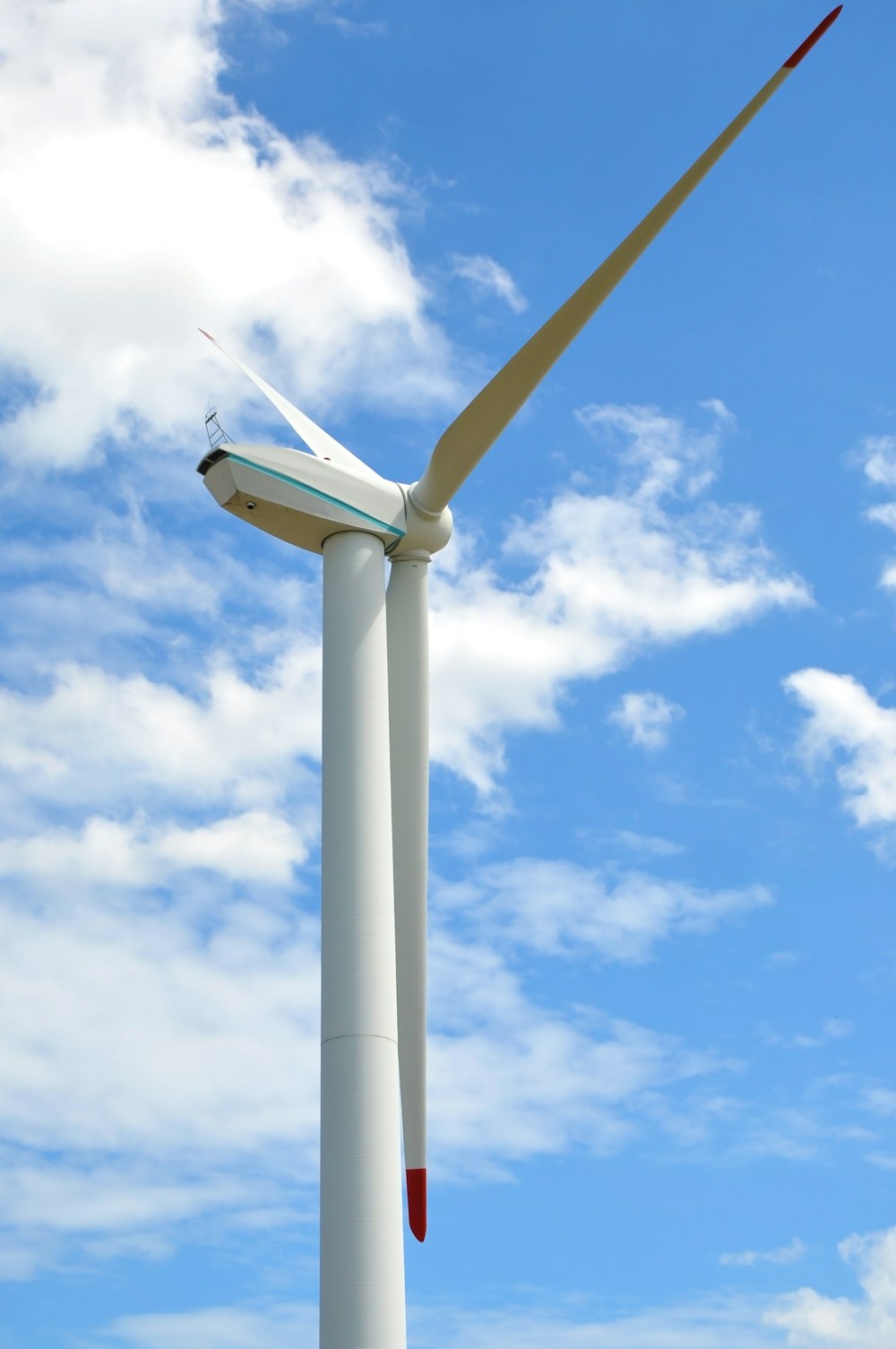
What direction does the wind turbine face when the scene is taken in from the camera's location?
facing away from the viewer and to the right of the viewer
